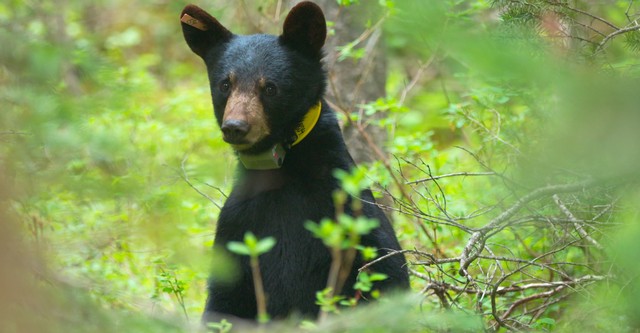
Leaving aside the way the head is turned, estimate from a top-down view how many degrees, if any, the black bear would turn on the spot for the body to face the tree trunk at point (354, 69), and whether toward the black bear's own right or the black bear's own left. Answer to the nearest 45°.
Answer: approximately 135° to the black bear's own right

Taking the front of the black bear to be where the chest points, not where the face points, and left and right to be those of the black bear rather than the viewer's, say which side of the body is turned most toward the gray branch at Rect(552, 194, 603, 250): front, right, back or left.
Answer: left

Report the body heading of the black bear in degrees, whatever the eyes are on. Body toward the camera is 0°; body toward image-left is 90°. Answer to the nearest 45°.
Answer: approximately 45°

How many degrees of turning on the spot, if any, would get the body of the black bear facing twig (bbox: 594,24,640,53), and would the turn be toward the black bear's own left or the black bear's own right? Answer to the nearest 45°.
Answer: approximately 90° to the black bear's own left
